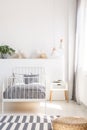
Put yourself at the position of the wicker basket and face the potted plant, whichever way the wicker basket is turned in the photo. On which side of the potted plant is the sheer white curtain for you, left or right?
right

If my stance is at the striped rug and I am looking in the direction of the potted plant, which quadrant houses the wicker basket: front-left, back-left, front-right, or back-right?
back-right

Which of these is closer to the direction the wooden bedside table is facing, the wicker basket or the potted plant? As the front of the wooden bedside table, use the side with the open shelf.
the wicker basket

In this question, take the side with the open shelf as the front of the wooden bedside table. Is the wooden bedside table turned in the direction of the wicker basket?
yes

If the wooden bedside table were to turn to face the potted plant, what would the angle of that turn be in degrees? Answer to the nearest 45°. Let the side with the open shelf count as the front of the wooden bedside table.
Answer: approximately 90° to its right

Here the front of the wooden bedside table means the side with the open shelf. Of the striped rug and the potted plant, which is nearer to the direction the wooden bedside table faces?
the striped rug

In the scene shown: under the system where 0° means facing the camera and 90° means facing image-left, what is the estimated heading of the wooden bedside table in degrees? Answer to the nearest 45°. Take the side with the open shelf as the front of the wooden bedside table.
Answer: approximately 0°
